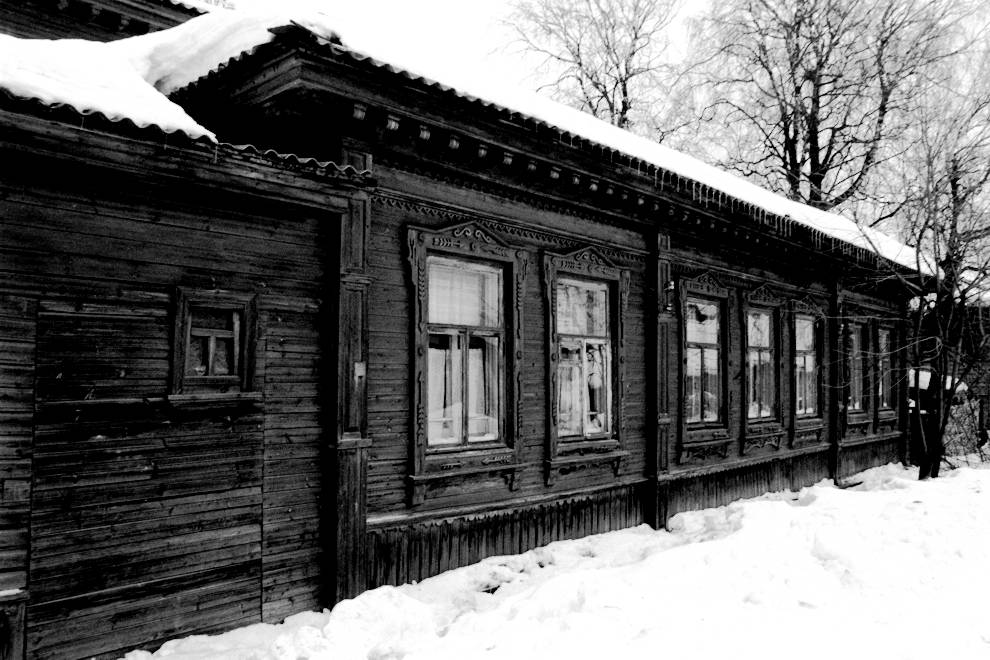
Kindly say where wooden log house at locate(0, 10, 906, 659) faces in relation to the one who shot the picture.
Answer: facing the viewer and to the right of the viewer

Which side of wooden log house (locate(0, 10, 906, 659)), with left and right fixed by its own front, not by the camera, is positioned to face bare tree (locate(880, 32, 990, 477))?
left

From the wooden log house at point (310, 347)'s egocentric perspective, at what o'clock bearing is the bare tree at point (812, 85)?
The bare tree is roughly at 9 o'clock from the wooden log house.
